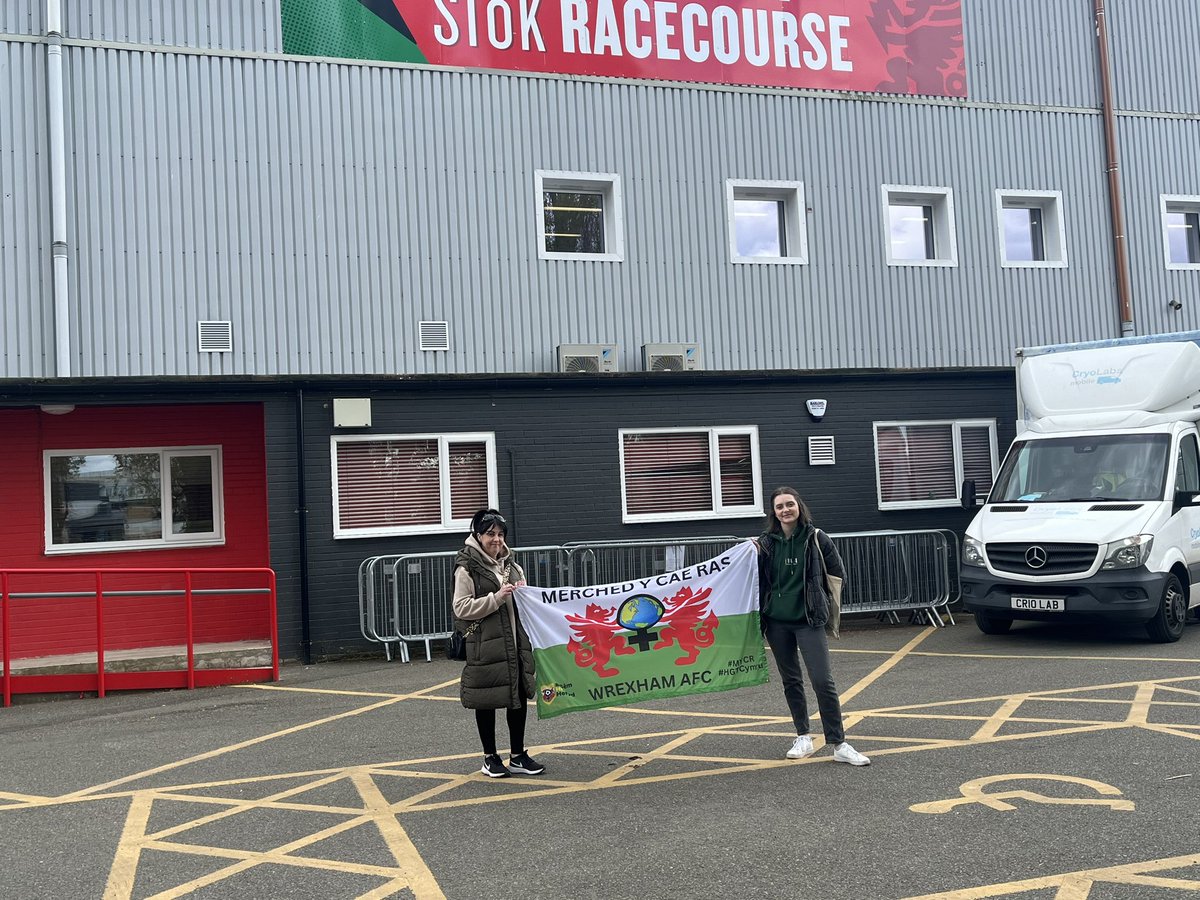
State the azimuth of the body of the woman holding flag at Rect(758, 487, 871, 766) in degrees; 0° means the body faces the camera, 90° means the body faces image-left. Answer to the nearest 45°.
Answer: approximately 0°

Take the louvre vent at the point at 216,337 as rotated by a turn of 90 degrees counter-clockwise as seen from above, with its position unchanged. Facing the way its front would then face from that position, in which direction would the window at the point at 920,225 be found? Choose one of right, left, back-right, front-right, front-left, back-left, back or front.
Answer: front

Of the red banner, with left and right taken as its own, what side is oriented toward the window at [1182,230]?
left

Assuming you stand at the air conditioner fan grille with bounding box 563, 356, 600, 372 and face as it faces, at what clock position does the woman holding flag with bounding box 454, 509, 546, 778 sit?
The woman holding flag is roughly at 12 o'clock from the air conditioner fan grille.

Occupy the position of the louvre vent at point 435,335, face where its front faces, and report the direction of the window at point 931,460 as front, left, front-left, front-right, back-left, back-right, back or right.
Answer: left

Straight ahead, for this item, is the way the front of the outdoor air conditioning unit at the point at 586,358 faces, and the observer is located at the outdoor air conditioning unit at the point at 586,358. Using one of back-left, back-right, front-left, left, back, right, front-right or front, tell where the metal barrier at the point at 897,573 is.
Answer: left

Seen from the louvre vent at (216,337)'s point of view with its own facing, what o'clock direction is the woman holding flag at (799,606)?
The woman holding flag is roughly at 11 o'clock from the louvre vent.

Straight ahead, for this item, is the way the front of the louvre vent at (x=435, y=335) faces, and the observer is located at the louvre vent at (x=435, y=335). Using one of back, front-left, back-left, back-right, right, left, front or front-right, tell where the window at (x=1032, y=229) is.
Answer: left

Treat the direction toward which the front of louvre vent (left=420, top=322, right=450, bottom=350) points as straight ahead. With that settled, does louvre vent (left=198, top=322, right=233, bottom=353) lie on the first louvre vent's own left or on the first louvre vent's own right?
on the first louvre vent's own right

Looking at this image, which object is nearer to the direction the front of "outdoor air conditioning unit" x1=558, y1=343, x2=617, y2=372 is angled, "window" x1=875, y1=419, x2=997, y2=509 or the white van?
the white van
